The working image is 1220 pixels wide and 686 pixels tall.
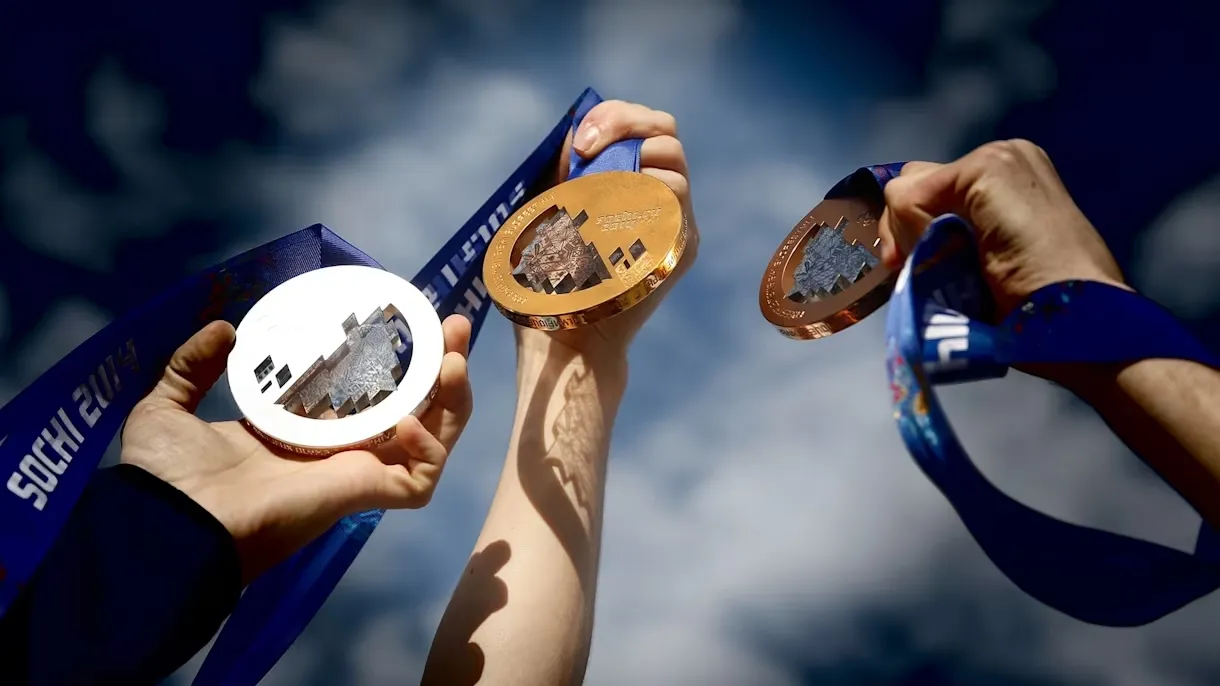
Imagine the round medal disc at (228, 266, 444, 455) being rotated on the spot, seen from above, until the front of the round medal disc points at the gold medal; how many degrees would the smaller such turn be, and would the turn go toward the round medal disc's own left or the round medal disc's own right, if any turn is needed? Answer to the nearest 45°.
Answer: approximately 90° to the round medal disc's own left

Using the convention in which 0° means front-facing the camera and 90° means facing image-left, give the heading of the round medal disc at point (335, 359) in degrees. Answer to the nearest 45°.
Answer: approximately 0°

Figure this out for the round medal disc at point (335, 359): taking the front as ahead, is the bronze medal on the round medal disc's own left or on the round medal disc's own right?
on the round medal disc's own left
